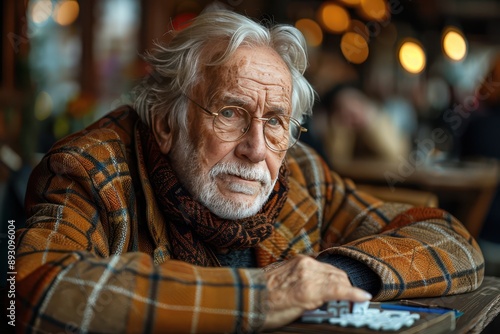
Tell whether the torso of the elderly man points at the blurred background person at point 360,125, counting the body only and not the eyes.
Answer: no

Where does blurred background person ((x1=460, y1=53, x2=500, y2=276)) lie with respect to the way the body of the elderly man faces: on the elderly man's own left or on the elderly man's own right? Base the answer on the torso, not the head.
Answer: on the elderly man's own left

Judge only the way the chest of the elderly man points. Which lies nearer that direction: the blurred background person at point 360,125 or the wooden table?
the wooden table

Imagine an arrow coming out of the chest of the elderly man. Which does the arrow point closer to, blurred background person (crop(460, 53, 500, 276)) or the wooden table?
the wooden table

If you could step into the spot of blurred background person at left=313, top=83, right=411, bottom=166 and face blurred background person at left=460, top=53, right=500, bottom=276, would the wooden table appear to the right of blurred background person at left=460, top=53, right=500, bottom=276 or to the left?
right

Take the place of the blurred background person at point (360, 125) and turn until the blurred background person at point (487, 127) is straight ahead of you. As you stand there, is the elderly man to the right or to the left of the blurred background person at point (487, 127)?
right

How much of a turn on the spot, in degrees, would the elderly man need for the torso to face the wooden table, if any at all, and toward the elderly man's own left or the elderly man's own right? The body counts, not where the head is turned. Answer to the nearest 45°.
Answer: approximately 45° to the elderly man's own left

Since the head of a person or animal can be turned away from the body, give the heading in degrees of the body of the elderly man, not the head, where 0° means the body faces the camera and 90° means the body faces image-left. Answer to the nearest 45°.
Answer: approximately 315°
